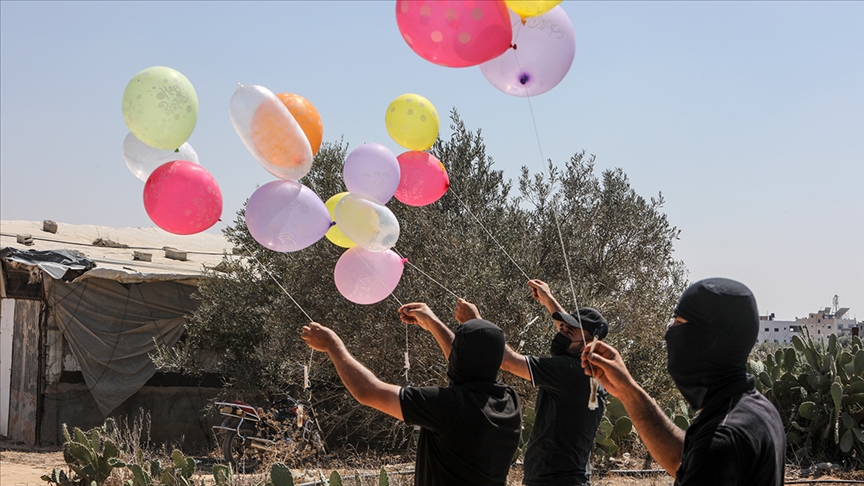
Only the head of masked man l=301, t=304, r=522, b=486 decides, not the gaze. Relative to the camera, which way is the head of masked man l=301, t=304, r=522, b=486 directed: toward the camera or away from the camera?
away from the camera

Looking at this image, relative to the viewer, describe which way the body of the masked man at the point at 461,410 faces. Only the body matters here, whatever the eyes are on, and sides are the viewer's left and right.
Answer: facing away from the viewer and to the left of the viewer

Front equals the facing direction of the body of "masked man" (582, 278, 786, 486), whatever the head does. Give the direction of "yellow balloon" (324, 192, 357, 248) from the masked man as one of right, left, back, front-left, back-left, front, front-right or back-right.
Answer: front-right

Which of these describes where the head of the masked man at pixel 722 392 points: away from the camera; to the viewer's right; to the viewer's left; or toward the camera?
to the viewer's left

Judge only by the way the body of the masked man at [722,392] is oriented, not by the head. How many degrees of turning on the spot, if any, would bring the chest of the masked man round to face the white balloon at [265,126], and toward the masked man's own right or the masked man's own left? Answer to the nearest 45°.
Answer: approximately 45° to the masked man's own right

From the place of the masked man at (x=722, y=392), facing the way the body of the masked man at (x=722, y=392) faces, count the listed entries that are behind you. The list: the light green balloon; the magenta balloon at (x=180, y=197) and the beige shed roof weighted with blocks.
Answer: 0

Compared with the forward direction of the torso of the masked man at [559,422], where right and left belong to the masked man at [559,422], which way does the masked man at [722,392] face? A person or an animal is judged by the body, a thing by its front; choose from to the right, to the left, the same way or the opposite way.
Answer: the same way

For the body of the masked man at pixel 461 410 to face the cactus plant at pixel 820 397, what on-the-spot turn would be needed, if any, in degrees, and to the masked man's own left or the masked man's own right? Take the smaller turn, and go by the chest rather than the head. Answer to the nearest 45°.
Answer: approximately 90° to the masked man's own right

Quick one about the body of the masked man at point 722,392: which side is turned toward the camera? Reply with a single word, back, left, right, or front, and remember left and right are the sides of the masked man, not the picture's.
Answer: left

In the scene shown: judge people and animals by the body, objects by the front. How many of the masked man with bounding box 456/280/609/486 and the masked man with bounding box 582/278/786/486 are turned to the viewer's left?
2

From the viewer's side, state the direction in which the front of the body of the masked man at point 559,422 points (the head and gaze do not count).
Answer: to the viewer's left
